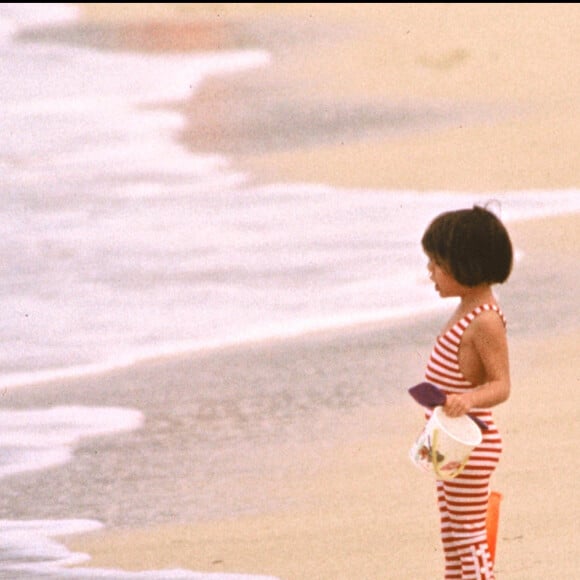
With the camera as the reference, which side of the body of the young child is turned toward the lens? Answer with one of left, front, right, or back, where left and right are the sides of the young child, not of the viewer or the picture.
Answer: left
